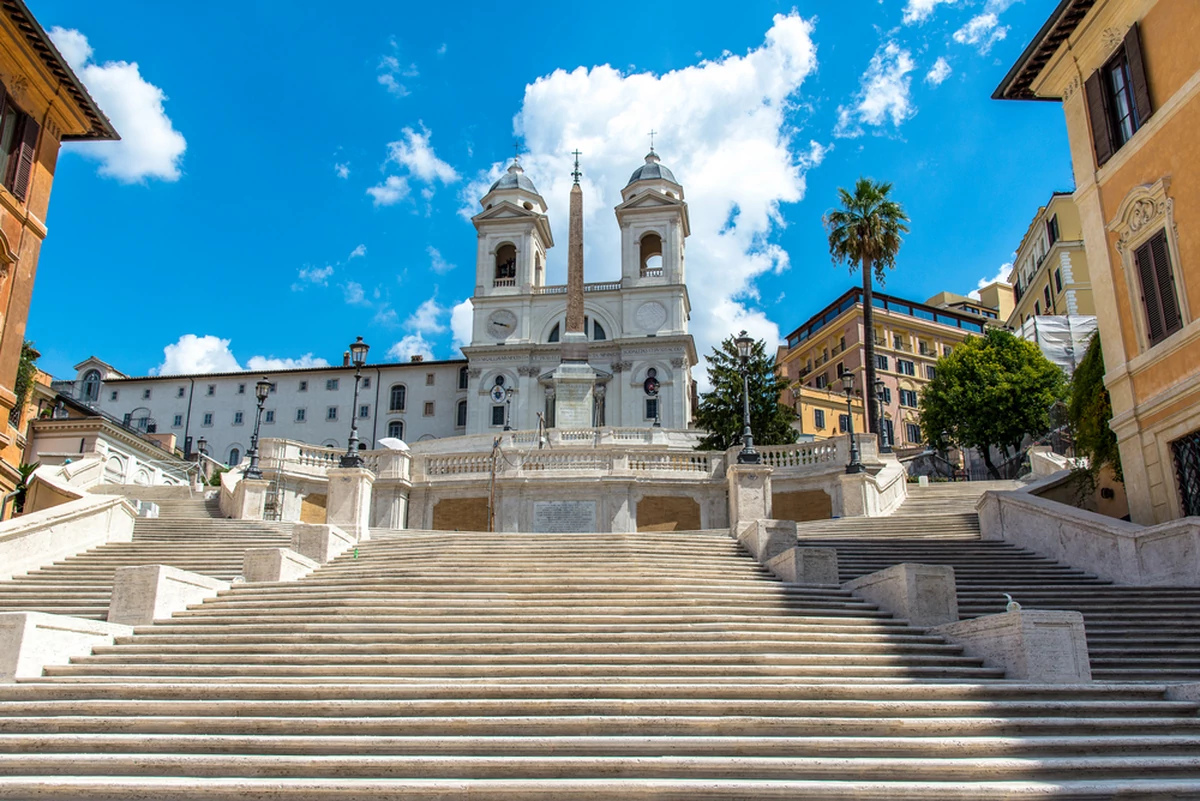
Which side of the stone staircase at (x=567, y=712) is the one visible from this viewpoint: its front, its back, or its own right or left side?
front

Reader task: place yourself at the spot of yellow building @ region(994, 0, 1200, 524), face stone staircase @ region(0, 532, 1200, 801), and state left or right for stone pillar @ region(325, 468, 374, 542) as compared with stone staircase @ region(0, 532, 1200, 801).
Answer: right

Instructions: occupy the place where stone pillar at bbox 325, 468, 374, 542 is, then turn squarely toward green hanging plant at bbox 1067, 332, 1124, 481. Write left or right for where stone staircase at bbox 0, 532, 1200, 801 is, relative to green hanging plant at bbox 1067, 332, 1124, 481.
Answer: right

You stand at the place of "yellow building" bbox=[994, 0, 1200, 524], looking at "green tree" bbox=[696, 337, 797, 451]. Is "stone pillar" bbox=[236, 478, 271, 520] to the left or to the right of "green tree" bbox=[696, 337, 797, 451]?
left

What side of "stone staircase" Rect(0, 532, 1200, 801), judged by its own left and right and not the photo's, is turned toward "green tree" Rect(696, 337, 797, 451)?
back

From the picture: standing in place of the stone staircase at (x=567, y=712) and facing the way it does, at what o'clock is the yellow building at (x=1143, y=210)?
The yellow building is roughly at 8 o'clock from the stone staircase.

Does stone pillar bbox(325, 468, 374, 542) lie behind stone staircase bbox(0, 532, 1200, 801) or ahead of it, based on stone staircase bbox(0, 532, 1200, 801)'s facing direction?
behind

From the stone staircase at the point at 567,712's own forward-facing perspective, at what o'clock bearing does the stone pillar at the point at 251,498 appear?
The stone pillar is roughly at 5 o'clock from the stone staircase.

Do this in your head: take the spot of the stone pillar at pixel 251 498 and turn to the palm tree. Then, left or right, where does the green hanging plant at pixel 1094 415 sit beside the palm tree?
right

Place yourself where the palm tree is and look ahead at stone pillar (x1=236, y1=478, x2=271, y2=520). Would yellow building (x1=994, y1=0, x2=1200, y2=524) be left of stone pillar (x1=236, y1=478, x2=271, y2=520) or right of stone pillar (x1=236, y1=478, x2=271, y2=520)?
left

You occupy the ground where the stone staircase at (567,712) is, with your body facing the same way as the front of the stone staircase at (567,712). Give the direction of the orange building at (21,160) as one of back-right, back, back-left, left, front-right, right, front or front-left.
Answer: back-right
